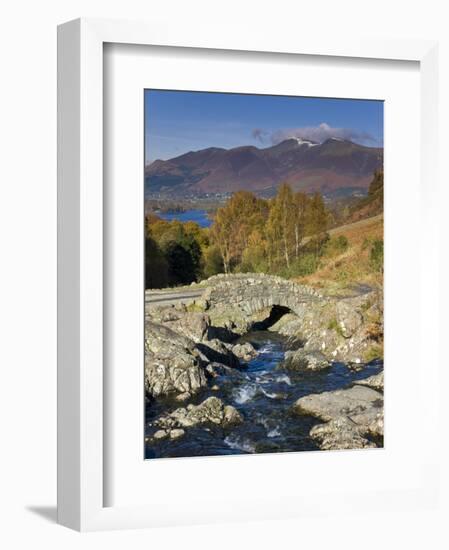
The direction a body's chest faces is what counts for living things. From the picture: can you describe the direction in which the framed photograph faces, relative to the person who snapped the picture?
facing the viewer and to the right of the viewer
